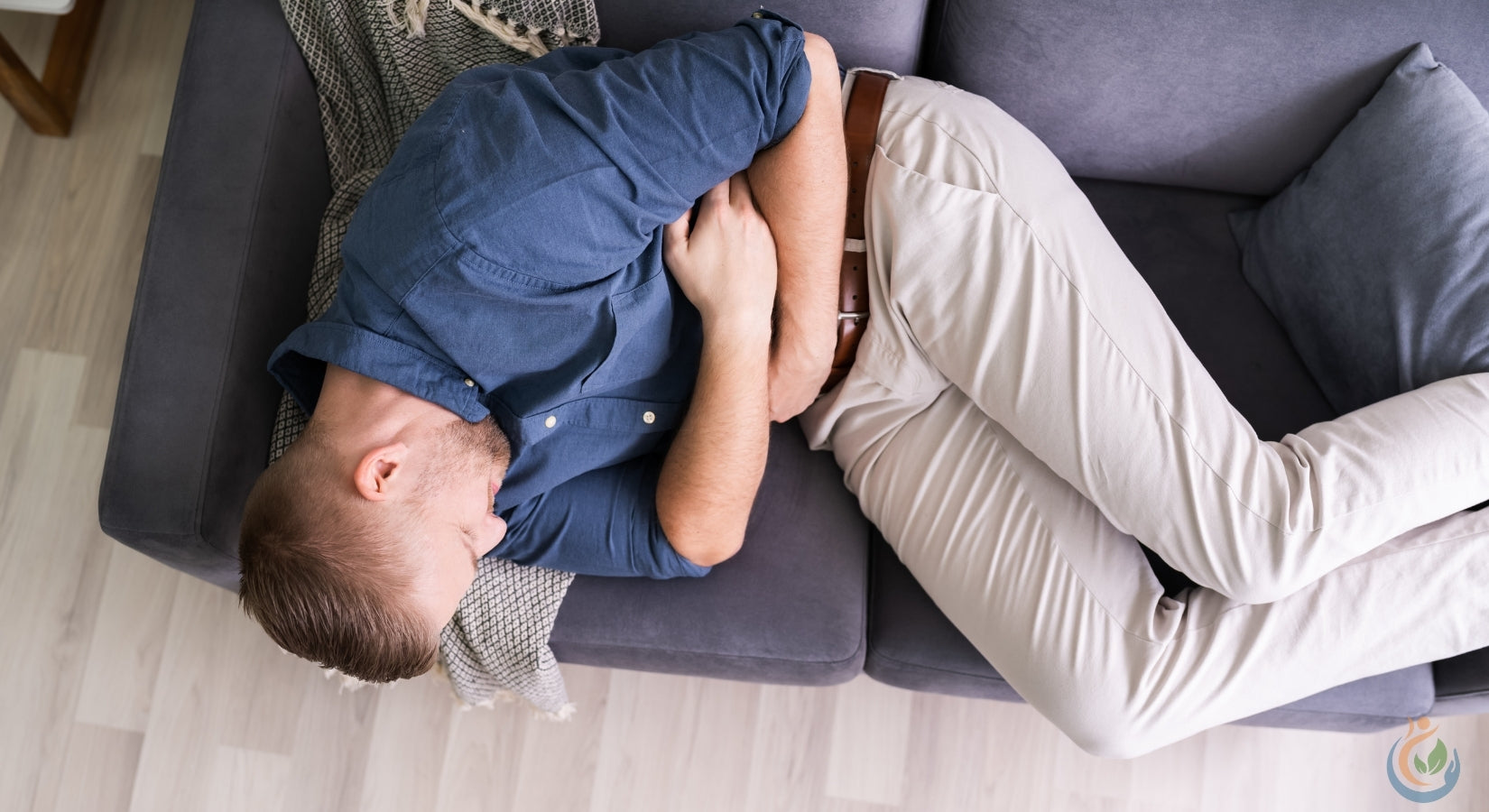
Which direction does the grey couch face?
toward the camera
